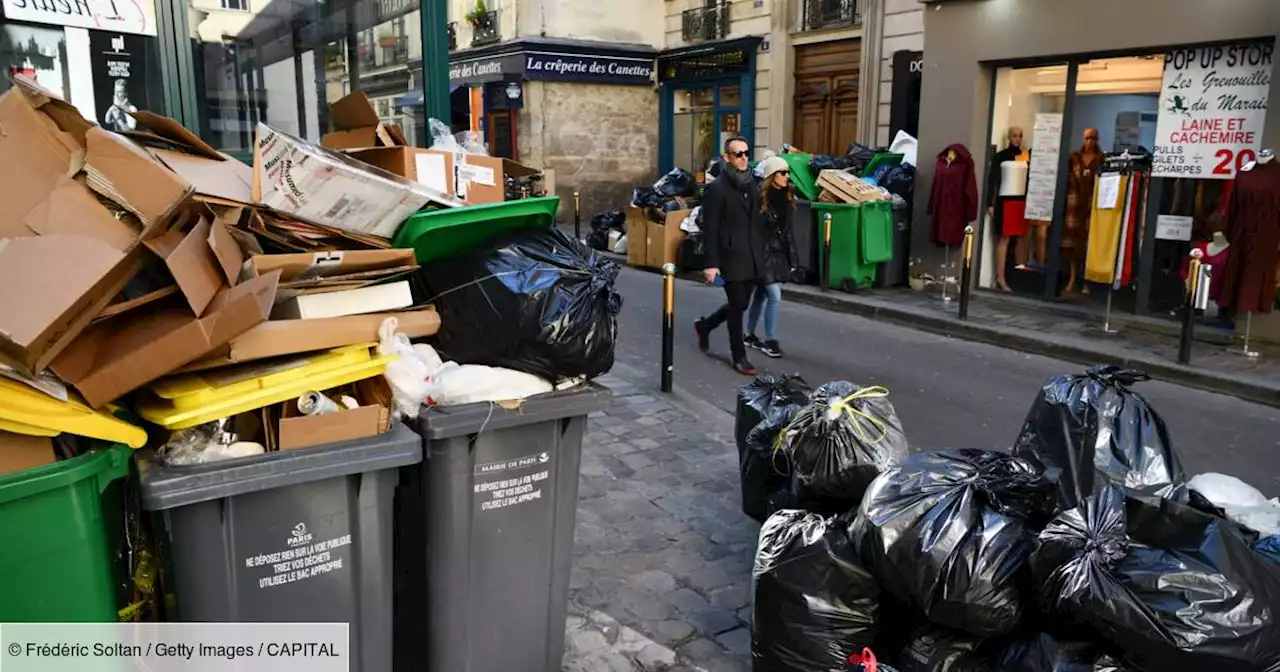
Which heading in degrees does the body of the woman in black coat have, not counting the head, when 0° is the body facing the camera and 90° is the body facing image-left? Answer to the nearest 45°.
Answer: approximately 315°

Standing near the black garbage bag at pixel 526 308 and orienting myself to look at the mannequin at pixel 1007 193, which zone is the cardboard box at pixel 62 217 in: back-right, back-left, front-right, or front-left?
back-left

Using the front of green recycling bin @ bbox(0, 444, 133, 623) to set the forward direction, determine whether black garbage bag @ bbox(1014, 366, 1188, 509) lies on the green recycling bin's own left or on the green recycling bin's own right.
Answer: on the green recycling bin's own left

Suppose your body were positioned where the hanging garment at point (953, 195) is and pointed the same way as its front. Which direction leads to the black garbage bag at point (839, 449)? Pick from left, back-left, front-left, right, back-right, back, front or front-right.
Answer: front-left

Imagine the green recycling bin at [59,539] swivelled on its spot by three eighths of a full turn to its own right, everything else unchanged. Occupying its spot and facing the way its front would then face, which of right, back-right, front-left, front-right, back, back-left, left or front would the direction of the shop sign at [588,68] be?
right

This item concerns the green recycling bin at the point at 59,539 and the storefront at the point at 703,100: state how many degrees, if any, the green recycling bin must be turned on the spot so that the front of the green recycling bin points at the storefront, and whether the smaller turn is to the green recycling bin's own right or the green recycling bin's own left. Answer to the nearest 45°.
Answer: approximately 135° to the green recycling bin's own left

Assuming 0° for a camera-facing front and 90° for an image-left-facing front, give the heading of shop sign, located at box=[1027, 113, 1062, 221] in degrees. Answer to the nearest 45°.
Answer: approximately 0°

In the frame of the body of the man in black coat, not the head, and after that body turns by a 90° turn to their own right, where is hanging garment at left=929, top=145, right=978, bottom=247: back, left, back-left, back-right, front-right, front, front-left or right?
back

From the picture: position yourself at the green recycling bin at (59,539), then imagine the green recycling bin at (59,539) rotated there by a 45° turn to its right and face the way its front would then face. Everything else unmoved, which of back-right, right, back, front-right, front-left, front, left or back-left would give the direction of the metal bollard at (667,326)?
back

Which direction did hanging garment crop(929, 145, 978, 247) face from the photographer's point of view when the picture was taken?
facing the viewer and to the left of the viewer

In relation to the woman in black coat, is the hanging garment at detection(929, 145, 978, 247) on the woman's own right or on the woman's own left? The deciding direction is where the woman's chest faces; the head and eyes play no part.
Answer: on the woman's own left

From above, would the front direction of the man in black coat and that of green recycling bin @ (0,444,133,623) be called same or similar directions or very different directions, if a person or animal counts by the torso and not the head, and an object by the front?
same or similar directions

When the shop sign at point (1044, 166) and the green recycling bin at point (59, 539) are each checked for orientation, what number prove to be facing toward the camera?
2

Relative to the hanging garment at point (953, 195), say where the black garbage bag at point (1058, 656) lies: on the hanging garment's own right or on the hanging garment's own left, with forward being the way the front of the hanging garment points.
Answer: on the hanging garment's own left

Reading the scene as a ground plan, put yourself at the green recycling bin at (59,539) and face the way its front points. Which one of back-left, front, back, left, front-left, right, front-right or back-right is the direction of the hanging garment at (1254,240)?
left

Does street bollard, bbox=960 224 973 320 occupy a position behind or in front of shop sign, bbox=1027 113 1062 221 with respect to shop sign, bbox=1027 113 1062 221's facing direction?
in front

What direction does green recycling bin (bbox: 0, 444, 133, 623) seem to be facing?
toward the camera

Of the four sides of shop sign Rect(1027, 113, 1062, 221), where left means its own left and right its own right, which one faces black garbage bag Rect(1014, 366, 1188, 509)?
front

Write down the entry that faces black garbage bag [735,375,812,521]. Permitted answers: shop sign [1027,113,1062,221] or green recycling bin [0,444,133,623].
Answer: the shop sign
